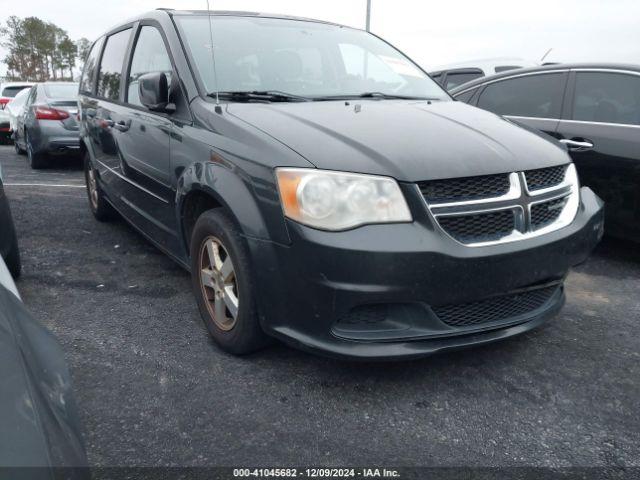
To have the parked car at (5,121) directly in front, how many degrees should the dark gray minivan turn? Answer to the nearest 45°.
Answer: approximately 180°

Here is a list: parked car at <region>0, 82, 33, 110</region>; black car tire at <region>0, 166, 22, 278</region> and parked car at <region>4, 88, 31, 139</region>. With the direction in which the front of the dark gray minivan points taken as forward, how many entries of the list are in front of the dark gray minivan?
0

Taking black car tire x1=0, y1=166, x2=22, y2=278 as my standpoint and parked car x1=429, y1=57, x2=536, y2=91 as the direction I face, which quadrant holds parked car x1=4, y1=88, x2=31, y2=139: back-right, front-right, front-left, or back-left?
front-left

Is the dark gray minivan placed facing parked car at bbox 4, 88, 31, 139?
no

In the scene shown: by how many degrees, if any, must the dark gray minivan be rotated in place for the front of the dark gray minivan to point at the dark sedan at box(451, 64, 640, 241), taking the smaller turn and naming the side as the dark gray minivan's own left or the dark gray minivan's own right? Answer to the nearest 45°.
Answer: approximately 90° to the dark gray minivan's own left

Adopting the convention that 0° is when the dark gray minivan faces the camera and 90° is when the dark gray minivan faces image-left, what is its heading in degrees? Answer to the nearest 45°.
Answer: approximately 315°

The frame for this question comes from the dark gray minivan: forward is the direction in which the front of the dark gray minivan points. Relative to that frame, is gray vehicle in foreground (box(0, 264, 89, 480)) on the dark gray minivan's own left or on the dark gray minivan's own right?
on the dark gray minivan's own right

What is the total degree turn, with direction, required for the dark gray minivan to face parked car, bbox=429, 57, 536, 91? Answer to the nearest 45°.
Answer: approximately 135° to its left

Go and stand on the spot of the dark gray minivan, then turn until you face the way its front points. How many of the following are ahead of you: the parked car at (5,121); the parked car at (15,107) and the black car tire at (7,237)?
0

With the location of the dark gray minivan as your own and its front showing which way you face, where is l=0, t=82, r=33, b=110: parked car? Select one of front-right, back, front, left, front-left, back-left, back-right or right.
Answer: back

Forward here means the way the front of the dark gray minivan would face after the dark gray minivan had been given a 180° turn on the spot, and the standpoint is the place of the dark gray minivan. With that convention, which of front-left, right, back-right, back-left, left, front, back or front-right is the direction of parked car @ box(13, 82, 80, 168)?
front

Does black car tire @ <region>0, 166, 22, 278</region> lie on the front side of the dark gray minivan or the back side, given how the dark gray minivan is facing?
on the back side
